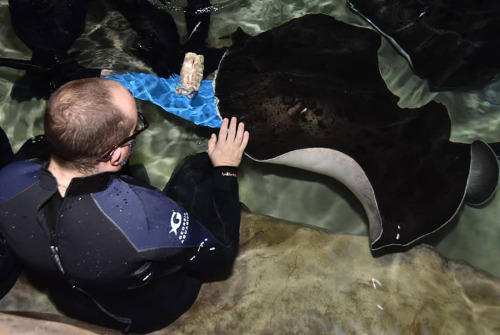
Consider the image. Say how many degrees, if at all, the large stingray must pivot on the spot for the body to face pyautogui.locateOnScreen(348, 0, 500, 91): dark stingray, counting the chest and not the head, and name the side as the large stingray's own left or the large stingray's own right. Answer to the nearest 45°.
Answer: approximately 135° to the large stingray's own right

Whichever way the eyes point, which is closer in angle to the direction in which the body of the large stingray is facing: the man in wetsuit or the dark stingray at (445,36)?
the man in wetsuit

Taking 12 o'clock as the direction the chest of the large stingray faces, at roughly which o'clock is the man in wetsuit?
The man in wetsuit is roughly at 10 o'clock from the large stingray.

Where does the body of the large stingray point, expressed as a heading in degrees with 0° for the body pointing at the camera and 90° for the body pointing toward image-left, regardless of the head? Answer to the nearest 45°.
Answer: approximately 90°

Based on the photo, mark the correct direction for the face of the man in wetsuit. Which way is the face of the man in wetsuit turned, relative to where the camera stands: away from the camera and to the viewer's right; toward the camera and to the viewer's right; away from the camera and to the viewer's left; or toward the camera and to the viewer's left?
away from the camera and to the viewer's right

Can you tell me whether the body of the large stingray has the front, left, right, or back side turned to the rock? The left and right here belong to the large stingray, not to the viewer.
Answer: left

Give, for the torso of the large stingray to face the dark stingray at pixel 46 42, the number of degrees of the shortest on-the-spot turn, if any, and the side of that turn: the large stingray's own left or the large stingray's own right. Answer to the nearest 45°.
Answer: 0° — it already faces it
